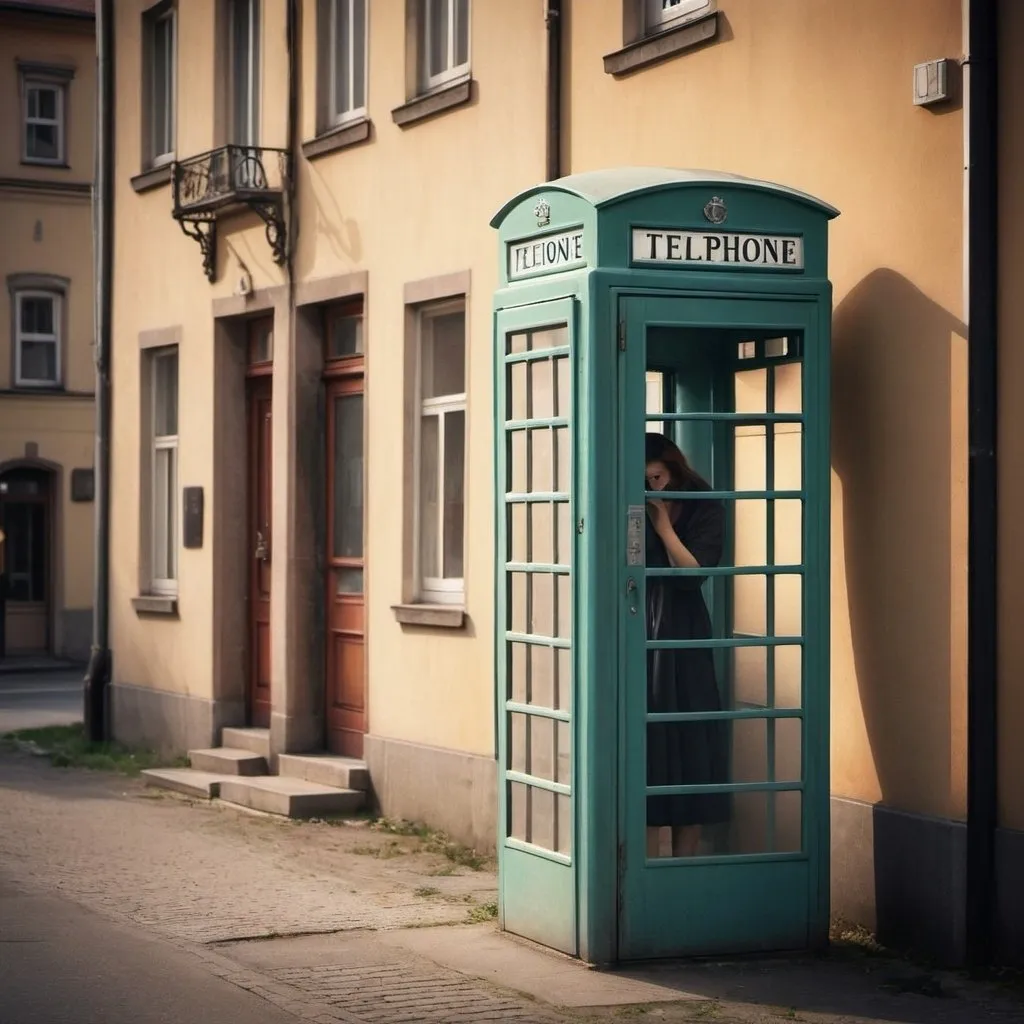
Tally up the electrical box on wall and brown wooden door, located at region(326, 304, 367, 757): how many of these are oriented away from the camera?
0

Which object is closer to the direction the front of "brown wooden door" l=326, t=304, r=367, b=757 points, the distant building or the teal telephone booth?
the teal telephone booth

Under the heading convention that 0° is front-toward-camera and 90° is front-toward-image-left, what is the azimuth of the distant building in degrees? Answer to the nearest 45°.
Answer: approximately 0°

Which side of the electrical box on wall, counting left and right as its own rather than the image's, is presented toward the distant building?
right

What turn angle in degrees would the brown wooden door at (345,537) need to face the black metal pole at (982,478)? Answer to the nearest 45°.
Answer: approximately 45° to its left

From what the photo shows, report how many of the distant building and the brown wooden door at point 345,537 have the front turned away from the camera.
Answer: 0

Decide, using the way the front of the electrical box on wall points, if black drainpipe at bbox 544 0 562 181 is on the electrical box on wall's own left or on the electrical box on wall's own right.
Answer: on the electrical box on wall's own right
